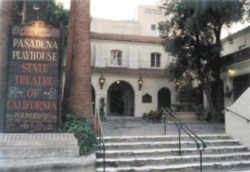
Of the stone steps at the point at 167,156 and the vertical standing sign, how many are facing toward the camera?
2

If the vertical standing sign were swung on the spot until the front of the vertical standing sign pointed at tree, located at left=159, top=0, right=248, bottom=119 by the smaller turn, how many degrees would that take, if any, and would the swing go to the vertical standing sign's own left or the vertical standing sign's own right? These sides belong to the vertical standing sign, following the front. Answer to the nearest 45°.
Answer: approximately 135° to the vertical standing sign's own left

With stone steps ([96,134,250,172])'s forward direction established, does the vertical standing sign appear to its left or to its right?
on its right

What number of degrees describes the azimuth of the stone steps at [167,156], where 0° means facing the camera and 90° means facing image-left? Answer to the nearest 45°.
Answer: approximately 0°

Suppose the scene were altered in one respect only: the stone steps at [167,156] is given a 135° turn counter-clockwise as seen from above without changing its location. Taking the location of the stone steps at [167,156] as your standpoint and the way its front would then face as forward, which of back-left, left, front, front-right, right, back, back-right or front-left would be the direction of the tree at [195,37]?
front-left

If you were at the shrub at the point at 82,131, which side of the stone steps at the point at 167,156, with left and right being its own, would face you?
right

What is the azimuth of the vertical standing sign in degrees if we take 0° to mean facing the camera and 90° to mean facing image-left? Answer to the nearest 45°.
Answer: approximately 0°
